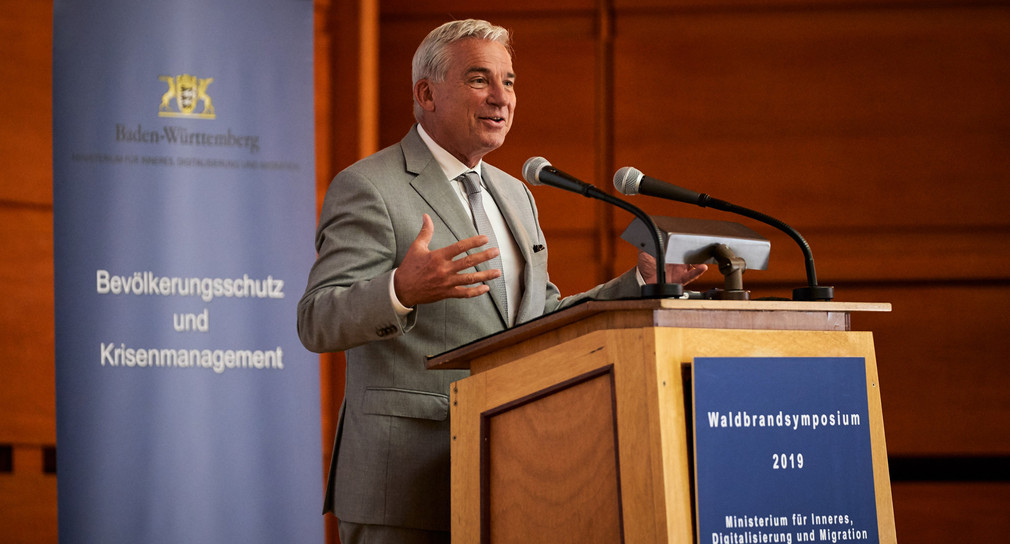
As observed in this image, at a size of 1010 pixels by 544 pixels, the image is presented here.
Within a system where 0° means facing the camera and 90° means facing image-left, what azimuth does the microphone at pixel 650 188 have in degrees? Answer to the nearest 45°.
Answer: approximately 90°

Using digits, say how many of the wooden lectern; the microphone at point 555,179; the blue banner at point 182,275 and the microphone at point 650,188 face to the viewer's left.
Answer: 2

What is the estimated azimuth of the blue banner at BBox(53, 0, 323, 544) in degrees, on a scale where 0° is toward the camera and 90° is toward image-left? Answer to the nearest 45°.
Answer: approximately 0°

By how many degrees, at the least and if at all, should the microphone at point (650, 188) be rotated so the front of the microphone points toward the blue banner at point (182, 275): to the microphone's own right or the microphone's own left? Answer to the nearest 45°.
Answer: approximately 45° to the microphone's own right

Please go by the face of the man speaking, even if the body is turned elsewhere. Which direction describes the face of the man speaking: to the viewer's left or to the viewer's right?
to the viewer's right

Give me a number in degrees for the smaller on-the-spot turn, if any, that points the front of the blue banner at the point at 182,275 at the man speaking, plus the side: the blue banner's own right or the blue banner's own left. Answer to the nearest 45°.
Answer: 0° — it already faces them

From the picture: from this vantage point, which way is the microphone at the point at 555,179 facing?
to the viewer's left

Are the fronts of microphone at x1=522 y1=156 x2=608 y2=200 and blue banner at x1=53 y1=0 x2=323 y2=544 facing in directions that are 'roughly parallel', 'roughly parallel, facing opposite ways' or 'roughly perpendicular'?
roughly perpendicular

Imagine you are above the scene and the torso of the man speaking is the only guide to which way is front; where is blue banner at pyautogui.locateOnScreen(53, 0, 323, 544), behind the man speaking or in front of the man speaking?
behind
